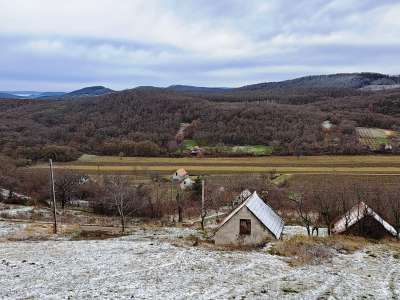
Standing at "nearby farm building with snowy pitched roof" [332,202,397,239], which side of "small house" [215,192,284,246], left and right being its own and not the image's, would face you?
left

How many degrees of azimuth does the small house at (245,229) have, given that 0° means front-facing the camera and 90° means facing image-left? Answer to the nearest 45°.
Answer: approximately 0°
